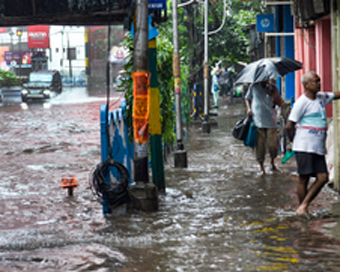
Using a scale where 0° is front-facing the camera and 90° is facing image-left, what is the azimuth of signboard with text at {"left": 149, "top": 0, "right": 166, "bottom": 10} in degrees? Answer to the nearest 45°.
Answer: approximately 0°

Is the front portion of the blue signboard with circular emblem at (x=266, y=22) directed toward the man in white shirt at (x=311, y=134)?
yes

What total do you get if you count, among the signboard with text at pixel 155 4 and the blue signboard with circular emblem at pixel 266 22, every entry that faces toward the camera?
2

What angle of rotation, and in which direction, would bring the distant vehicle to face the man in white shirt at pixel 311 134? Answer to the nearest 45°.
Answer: approximately 45° to its left

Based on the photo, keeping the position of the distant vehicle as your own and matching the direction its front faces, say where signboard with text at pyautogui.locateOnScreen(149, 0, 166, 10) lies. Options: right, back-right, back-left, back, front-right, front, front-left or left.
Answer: front-left

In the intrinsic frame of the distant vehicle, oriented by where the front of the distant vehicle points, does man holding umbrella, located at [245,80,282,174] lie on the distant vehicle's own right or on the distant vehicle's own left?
on the distant vehicle's own left

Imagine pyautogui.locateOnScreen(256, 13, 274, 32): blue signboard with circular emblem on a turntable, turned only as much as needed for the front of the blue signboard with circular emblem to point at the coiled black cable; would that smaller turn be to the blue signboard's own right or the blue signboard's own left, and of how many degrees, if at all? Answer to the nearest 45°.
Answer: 0° — it already faces it
